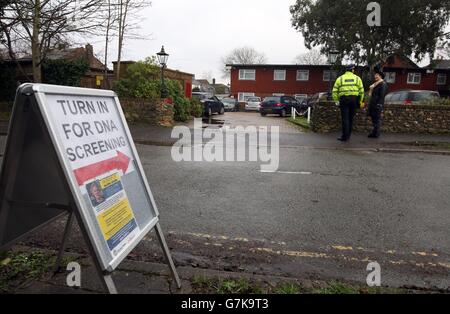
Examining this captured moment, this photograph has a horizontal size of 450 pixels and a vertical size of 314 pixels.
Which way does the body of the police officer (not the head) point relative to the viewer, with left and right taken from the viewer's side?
facing away from the viewer

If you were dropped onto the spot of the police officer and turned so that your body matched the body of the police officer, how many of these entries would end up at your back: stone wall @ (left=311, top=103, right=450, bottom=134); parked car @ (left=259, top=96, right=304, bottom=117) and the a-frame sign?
1

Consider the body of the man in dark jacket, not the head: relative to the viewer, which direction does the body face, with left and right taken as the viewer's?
facing to the left of the viewer

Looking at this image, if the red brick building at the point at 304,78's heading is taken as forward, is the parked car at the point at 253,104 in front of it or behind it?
in front

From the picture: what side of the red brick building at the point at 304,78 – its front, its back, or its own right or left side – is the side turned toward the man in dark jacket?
front

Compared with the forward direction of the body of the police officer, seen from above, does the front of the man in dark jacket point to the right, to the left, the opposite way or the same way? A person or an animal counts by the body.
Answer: to the left

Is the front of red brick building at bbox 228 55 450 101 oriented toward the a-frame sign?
yes

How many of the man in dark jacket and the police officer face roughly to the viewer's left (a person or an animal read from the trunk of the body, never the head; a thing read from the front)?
1

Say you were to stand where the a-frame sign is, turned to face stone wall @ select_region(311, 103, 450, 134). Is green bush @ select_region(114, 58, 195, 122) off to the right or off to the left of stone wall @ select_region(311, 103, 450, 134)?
left

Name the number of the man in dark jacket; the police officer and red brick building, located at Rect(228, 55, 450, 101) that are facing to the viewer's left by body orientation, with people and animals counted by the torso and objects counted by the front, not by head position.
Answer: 1

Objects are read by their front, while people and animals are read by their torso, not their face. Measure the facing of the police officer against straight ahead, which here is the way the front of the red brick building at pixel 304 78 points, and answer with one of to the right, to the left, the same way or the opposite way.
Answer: the opposite way
